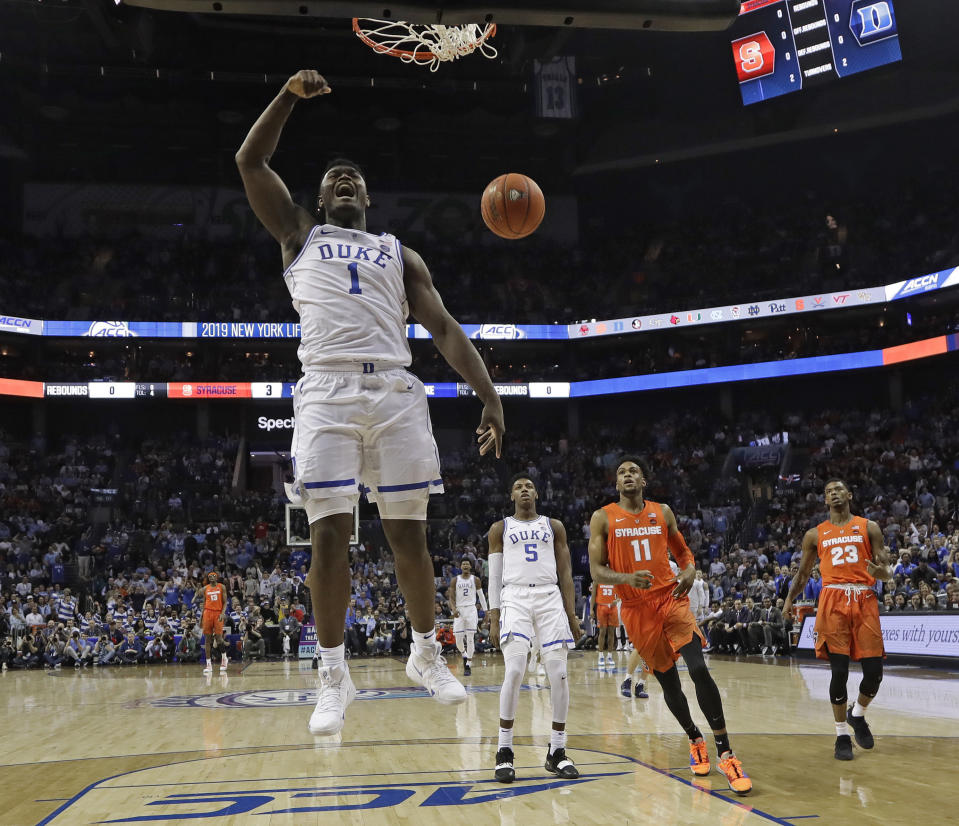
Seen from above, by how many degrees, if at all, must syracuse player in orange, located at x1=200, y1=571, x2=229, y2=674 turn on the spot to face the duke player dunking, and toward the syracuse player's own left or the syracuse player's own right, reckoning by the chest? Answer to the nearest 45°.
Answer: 0° — they already face them

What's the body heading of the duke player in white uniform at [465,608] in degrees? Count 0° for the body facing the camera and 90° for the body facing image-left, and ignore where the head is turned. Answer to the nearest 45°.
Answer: approximately 0°

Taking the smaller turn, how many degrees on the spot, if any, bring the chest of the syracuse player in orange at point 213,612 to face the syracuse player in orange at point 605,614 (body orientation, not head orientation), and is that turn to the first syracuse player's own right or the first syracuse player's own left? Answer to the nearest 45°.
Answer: approximately 45° to the first syracuse player's own left

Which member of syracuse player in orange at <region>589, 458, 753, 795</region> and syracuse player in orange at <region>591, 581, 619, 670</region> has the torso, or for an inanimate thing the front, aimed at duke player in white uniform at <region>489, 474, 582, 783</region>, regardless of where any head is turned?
syracuse player in orange at <region>591, 581, 619, 670</region>

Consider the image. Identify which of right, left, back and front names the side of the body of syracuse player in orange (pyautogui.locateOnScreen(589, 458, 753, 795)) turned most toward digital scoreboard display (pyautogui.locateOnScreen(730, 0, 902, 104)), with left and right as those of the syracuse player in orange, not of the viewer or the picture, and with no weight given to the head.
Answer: back

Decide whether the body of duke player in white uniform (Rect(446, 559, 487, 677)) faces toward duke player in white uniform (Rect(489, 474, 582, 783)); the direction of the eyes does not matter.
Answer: yes

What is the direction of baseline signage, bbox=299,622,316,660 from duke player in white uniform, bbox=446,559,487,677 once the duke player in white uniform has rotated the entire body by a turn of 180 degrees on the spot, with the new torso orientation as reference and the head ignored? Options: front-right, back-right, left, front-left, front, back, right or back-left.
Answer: front-left

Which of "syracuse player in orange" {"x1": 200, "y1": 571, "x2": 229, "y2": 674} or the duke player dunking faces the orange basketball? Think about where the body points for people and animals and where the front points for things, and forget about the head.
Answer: the syracuse player in orange

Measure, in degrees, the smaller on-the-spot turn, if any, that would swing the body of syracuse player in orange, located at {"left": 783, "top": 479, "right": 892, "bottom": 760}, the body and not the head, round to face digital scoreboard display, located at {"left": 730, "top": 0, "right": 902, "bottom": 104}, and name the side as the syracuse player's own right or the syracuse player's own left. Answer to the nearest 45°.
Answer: approximately 180°

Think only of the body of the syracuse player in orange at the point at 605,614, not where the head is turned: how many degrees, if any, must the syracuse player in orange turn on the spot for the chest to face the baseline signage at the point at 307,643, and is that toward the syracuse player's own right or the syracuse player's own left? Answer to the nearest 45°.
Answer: approximately 135° to the syracuse player's own right
